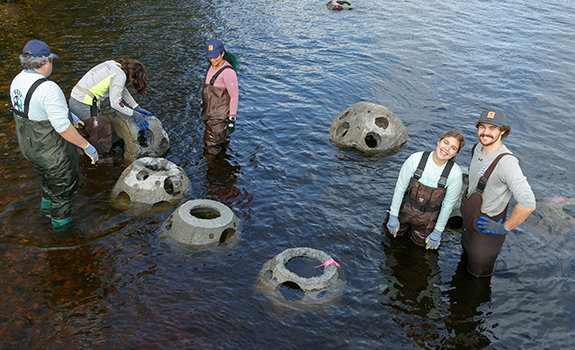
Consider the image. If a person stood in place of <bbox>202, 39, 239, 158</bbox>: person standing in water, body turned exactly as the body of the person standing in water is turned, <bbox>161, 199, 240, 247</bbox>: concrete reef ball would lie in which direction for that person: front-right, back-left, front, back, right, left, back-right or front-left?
front-left

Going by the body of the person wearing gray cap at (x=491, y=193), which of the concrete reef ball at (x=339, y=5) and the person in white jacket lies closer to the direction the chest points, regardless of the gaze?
the person in white jacket

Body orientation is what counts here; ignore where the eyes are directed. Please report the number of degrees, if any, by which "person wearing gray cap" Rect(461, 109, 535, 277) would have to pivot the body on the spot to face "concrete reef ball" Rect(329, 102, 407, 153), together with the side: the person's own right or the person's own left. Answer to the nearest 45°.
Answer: approximately 90° to the person's own right

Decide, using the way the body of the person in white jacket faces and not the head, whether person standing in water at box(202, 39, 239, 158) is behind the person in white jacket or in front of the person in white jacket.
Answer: in front

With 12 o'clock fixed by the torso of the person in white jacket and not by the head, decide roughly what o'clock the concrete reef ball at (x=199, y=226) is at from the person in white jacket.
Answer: The concrete reef ball is roughly at 2 o'clock from the person in white jacket.

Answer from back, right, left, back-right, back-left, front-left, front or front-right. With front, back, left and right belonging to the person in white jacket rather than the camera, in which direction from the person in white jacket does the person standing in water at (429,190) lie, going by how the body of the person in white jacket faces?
front-right

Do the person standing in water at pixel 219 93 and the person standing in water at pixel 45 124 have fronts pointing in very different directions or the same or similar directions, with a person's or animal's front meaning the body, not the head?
very different directions
